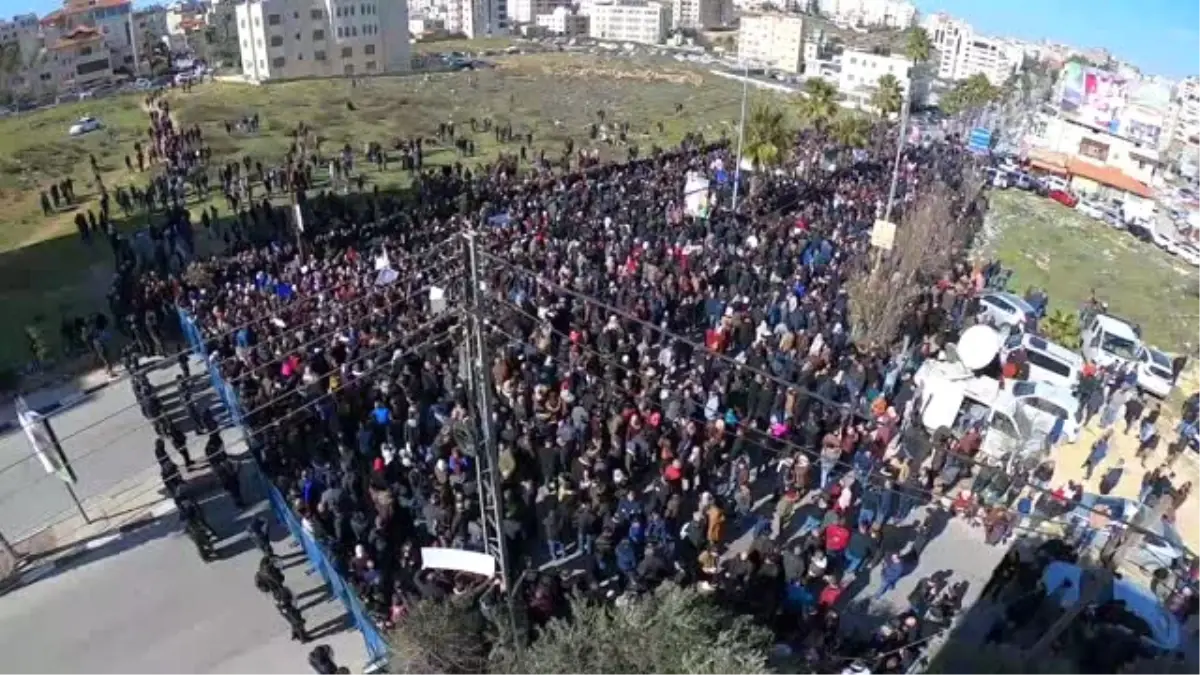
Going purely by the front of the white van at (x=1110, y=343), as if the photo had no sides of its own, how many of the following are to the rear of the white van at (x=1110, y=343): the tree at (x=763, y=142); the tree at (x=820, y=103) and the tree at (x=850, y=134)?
3

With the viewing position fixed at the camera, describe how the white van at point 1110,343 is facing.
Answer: facing the viewer and to the right of the viewer

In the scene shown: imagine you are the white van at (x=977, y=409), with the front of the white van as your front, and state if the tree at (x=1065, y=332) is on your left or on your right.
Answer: on your left

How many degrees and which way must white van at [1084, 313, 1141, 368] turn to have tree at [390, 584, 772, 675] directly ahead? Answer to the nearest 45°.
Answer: approximately 45° to its right

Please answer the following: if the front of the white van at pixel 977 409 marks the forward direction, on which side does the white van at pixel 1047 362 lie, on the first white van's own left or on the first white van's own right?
on the first white van's own left

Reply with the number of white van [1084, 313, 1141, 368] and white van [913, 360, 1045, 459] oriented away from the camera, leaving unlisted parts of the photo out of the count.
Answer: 0

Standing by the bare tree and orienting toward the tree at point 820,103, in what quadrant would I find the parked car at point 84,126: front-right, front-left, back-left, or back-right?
front-left

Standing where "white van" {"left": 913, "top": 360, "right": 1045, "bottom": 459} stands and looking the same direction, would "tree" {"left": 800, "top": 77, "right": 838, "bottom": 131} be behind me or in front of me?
behind

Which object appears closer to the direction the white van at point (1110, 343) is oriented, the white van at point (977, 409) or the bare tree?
the white van

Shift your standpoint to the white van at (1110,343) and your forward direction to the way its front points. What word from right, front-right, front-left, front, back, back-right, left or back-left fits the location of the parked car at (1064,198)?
back-left

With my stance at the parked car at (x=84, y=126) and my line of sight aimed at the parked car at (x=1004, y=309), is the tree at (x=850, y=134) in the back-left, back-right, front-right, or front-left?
front-left

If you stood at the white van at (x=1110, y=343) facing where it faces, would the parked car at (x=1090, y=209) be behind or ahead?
behind

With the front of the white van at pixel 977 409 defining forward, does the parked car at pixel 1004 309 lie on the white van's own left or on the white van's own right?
on the white van's own left
